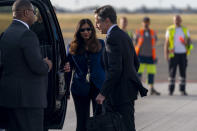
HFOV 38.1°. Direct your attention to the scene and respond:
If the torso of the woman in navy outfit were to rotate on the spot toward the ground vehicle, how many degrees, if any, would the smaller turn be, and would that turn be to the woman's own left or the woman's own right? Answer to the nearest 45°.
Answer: approximately 45° to the woman's own right

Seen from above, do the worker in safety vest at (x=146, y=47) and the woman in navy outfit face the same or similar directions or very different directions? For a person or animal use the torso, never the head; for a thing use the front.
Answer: same or similar directions

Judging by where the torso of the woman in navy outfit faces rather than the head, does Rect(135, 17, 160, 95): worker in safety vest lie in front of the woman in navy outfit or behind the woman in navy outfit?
behind

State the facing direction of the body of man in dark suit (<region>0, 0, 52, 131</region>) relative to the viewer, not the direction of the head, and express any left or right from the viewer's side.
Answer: facing away from the viewer and to the right of the viewer

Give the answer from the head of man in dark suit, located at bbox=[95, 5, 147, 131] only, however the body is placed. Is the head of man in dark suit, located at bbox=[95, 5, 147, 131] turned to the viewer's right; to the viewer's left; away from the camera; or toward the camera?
to the viewer's left

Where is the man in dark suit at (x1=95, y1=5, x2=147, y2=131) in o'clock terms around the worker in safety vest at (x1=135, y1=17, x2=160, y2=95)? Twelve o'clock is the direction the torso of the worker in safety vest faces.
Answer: The man in dark suit is roughly at 12 o'clock from the worker in safety vest.

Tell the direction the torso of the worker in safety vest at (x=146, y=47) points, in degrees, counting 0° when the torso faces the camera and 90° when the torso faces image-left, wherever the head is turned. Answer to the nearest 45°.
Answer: approximately 0°

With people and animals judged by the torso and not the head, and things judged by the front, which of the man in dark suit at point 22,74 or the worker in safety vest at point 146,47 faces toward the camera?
the worker in safety vest

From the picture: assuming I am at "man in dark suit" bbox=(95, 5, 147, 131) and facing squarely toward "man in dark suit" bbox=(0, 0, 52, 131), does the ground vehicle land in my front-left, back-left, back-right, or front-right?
front-right

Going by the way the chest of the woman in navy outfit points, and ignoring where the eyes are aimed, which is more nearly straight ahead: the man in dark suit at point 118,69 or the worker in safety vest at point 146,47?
the man in dark suit

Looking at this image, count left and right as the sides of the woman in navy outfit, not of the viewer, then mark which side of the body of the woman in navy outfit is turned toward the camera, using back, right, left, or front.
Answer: front

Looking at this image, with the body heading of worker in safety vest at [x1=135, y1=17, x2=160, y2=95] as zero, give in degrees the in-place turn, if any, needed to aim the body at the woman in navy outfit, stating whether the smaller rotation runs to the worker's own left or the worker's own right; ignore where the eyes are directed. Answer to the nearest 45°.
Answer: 0° — they already face them

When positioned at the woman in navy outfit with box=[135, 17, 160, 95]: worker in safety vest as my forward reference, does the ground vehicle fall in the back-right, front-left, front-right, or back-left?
back-left
